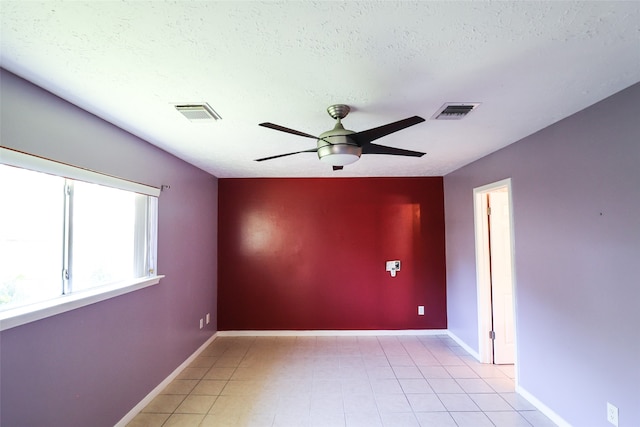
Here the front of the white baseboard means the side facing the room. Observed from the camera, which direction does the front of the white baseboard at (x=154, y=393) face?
facing to the right of the viewer

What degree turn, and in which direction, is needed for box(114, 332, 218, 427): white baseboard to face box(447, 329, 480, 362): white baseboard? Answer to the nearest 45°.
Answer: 0° — it already faces it

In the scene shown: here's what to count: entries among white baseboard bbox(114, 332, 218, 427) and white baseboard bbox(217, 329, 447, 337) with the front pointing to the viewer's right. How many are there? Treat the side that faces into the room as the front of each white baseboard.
1

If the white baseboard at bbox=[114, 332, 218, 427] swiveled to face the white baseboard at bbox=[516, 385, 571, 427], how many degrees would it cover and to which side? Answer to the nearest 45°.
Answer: approximately 45° to its right

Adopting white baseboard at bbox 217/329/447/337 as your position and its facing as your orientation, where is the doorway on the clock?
The doorway is roughly at 10 o'clock from the white baseboard.

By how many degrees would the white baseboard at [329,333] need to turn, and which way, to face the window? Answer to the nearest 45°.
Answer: approximately 45° to its right

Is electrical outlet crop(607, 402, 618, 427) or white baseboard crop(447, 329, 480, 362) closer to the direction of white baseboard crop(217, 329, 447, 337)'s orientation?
the electrical outlet
